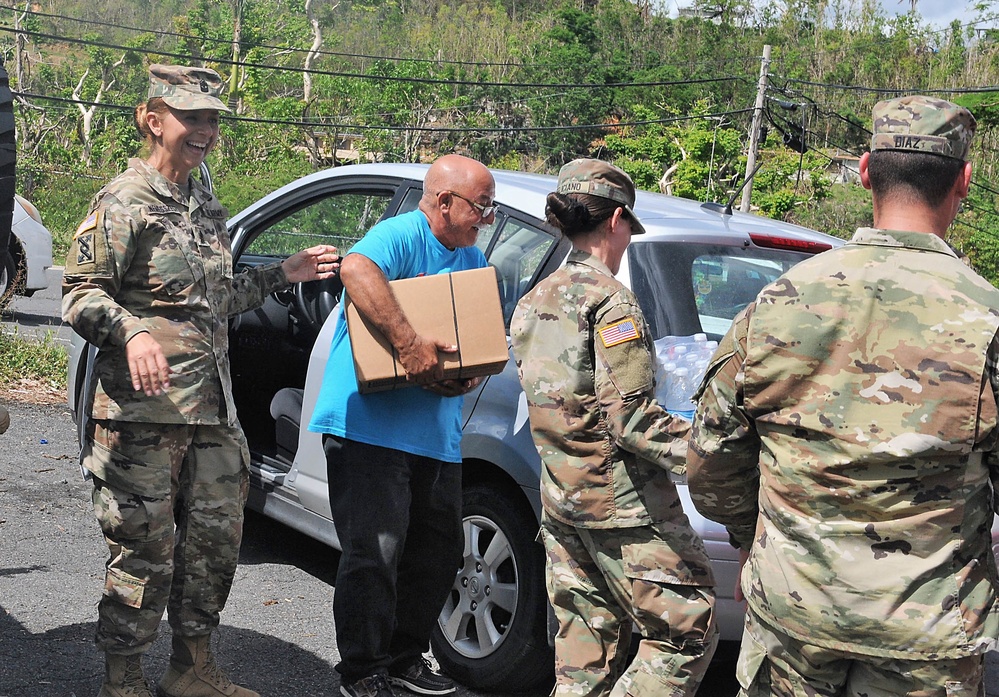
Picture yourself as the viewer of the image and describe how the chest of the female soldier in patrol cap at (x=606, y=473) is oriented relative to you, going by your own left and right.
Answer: facing away from the viewer and to the right of the viewer

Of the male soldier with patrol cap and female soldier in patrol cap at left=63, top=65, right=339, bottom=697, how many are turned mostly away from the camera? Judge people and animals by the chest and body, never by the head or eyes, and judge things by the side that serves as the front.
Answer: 1

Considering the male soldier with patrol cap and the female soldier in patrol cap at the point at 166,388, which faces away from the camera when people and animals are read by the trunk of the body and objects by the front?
the male soldier with patrol cap

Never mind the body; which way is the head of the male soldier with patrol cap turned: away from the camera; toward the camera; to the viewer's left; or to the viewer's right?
away from the camera

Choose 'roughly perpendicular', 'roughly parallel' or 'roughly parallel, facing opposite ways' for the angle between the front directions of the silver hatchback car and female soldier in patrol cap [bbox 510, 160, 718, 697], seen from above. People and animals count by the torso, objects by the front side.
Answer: roughly perpendicular

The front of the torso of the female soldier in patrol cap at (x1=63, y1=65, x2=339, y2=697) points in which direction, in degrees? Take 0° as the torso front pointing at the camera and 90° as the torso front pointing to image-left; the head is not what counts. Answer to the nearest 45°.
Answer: approximately 315°

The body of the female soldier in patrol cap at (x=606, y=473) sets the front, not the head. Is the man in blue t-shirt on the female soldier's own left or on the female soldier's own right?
on the female soldier's own left

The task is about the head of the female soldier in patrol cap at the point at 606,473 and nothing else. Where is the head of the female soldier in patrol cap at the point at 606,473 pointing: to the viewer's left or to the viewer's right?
to the viewer's right

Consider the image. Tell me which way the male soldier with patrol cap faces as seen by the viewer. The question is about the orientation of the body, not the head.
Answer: away from the camera

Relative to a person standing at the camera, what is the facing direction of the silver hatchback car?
facing away from the viewer and to the left of the viewer

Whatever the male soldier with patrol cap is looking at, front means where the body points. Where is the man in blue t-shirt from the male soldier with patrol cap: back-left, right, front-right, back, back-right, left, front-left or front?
front-left

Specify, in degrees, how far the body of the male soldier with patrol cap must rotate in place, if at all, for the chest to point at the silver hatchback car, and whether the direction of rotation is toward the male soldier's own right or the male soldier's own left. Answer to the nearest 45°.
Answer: approximately 45° to the male soldier's own left
